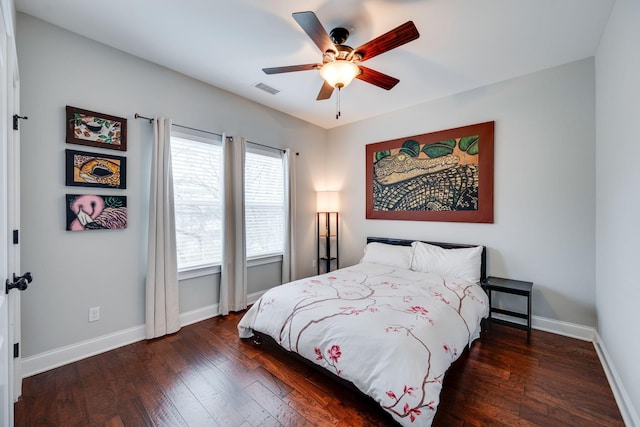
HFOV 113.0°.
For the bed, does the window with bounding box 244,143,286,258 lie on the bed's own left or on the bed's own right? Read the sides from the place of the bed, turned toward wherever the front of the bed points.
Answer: on the bed's own right

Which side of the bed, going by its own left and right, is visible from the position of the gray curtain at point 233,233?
right

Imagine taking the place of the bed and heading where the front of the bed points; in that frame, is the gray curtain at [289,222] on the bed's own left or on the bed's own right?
on the bed's own right

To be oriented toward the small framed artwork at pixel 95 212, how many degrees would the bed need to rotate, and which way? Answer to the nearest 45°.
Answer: approximately 45° to its right

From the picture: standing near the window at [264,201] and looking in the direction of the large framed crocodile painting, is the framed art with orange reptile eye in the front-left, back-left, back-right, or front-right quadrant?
back-right

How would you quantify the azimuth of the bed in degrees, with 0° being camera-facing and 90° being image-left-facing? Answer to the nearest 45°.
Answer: approximately 45°
